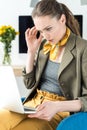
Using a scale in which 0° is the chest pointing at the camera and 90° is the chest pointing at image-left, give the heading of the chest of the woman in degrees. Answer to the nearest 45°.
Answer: approximately 45°

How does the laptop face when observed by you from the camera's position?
facing away from the viewer and to the right of the viewer
